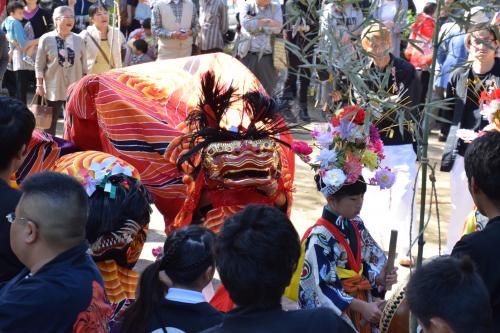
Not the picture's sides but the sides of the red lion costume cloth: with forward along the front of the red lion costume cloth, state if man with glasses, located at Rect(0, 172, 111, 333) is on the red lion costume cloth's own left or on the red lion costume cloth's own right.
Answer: on the red lion costume cloth's own right

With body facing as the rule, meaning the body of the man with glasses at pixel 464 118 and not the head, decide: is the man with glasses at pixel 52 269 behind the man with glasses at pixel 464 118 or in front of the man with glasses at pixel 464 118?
in front

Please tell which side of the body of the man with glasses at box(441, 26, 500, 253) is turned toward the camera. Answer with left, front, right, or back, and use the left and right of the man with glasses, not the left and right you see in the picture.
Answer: front

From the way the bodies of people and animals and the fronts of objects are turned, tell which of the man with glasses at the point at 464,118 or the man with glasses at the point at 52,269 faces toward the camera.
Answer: the man with glasses at the point at 464,118

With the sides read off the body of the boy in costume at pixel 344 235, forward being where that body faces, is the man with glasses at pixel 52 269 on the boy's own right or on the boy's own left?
on the boy's own right

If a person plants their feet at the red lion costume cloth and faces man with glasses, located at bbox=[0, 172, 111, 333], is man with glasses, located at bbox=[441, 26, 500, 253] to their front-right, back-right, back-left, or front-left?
back-left

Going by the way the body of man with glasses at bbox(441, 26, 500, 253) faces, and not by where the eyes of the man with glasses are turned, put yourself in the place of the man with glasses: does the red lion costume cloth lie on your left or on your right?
on your right

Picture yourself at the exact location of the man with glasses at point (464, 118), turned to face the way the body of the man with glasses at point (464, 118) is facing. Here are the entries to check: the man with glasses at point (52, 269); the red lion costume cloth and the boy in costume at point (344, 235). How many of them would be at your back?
0

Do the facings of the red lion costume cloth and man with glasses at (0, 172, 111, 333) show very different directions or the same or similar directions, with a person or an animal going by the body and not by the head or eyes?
very different directions

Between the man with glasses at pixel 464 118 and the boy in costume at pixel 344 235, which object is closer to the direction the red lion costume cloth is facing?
the boy in costume

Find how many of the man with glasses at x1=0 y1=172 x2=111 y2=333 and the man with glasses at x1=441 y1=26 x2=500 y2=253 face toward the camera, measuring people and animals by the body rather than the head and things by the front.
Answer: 1
